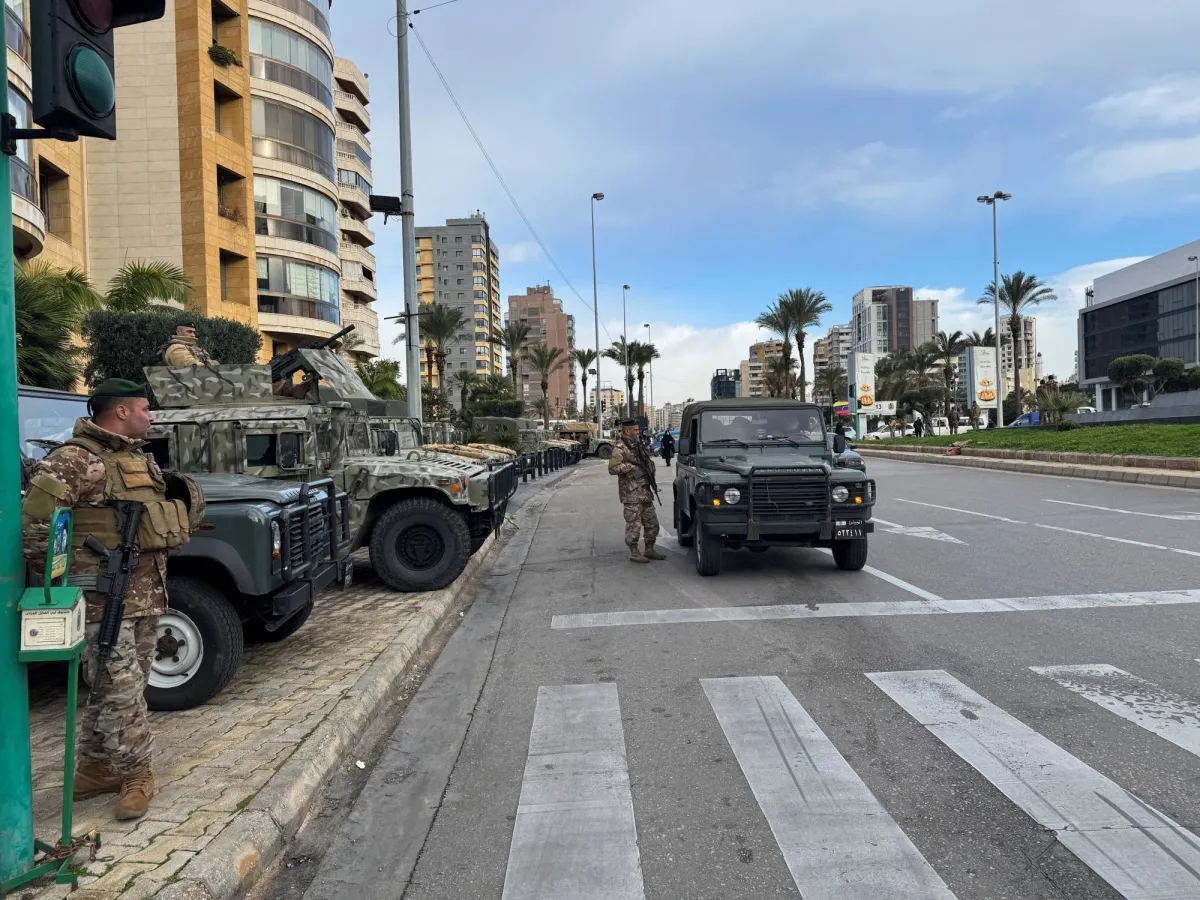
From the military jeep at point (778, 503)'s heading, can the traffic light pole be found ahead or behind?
ahead

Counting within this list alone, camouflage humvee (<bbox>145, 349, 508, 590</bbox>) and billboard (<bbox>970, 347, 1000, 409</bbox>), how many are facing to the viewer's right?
1

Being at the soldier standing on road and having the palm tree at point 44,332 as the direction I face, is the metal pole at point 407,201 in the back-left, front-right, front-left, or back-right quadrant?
front-right

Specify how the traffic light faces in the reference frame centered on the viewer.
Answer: facing the viewer and to the right of the viewer

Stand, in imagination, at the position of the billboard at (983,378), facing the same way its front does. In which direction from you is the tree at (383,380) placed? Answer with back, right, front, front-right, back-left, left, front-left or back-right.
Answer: front-right

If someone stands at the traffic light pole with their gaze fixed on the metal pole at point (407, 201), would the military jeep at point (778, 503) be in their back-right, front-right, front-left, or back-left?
front-right

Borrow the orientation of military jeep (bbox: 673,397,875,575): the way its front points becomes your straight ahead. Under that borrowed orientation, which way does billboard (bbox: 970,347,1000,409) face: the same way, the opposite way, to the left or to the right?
the same way

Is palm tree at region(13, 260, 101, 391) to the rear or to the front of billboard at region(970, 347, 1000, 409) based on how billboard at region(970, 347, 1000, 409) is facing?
to the front

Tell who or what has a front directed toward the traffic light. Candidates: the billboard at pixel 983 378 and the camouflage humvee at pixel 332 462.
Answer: the billboard

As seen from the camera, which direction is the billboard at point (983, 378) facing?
toward the camera

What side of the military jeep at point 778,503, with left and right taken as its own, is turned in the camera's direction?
front

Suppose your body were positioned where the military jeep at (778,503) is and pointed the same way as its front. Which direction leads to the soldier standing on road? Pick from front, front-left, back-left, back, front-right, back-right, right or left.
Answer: back-right

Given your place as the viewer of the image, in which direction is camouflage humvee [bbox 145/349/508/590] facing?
facing to the right of the viewer

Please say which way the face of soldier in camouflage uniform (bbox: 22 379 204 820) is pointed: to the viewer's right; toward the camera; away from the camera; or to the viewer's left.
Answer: to the viewer's right
